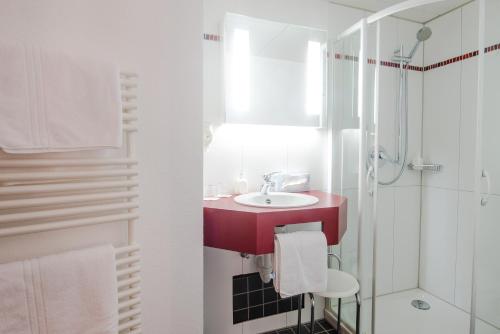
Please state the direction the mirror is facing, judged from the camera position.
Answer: facing the viewer and to the right of the viewer

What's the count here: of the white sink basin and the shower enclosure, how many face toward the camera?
2

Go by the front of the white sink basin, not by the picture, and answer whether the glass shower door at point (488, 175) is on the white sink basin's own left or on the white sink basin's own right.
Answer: on the white sink basin's own left

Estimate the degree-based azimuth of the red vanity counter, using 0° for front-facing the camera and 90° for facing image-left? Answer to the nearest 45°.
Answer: approximately 315°

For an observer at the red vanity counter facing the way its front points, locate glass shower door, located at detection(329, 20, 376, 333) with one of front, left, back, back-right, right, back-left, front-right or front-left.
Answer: left

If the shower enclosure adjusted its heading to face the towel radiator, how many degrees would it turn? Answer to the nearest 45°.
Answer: approximately 45° to its right

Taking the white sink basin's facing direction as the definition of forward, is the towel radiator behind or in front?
in front

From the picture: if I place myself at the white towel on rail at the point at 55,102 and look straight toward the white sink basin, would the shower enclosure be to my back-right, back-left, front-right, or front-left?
front-right

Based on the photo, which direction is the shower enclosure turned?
toward the camera

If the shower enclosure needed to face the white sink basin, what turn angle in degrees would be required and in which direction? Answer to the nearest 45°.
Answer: approximately 45° to its right

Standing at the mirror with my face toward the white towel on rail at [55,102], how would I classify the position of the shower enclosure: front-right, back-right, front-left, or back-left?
back-left

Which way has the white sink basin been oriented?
toward the camera

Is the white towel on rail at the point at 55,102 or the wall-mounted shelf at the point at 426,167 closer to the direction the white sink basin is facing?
the white towel on rail
